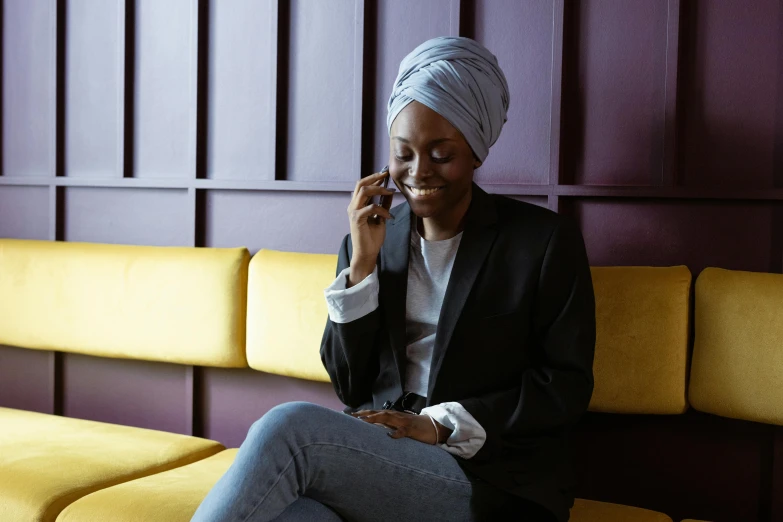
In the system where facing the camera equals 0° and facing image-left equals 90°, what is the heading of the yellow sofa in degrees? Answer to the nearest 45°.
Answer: approximately 45°

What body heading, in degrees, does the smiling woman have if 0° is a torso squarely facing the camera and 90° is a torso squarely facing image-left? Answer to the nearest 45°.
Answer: approximately 45°
